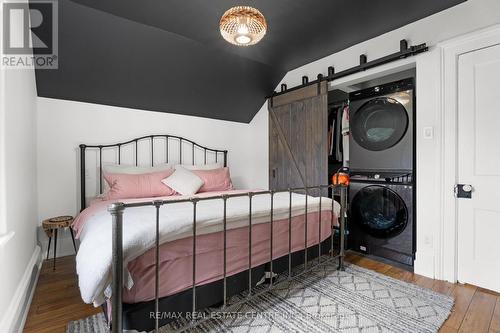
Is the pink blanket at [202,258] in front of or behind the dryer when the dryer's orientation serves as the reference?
in front

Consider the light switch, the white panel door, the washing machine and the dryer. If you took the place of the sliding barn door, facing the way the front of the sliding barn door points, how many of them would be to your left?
4

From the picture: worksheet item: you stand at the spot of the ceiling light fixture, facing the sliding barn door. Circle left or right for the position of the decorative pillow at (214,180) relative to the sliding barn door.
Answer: left

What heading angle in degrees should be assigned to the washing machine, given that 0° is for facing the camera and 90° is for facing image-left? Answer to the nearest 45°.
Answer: approximately 45°

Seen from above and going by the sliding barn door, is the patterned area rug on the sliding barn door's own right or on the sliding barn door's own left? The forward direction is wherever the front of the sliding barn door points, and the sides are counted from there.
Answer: on the sliding barn door's own left

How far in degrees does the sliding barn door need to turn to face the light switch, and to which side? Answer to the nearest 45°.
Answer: approximately 90° to its left

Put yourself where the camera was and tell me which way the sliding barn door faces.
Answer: facing the viewer and to the left of the viewer
